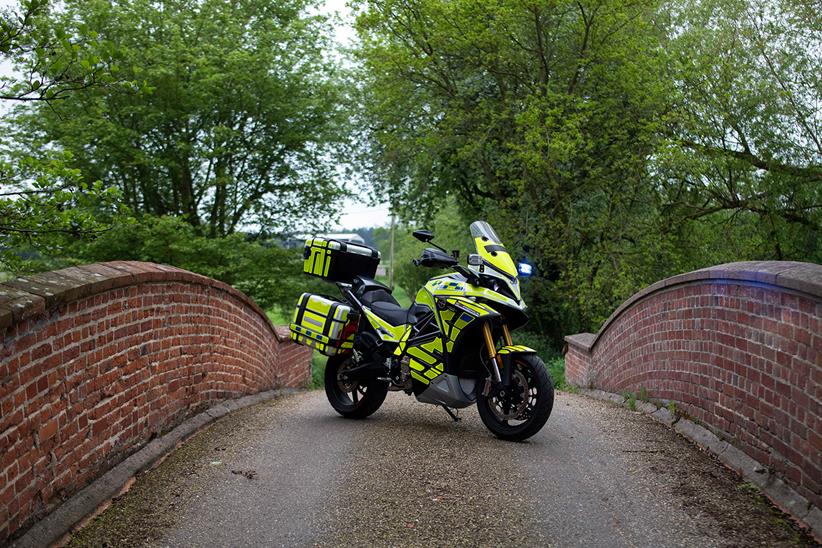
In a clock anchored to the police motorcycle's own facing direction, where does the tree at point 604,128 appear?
The tree is roughly at 8 o'clock from the police motorcycle.

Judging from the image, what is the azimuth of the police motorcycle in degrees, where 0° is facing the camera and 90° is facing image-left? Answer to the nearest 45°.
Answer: approximately 315°

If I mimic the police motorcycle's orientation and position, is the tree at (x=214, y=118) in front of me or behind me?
behind

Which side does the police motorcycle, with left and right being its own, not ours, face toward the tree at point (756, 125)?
left
